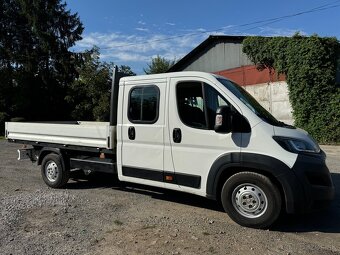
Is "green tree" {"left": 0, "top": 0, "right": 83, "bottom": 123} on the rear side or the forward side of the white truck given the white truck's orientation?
on the rear side

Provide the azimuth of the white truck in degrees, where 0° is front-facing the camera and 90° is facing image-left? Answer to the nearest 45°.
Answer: approximately 315°

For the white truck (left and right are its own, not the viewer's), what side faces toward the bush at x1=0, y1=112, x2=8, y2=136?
back

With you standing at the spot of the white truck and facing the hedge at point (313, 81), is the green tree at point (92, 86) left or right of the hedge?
left

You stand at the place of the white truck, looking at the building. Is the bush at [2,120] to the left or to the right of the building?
left

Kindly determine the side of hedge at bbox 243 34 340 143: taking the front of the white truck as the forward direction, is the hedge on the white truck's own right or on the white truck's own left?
on the white truck's own left

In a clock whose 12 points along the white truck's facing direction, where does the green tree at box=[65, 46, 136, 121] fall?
The green tree is roughly at 7 o'clock from the white truck.
